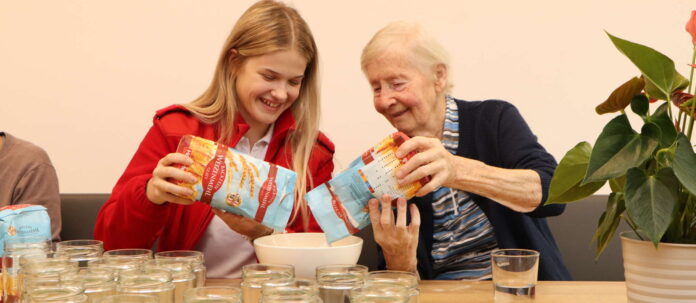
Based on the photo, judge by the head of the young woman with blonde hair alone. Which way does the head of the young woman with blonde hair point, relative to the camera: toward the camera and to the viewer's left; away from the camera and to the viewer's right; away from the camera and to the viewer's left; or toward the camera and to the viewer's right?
toward the camera and to the viewer's right

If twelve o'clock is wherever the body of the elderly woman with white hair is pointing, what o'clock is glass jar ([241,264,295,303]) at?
The glass jar is roughly at 11 o'clock from the elderly woman with white hair.

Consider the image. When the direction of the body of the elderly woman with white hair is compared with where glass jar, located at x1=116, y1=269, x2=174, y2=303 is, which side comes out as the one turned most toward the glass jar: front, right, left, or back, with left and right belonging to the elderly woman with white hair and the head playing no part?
front

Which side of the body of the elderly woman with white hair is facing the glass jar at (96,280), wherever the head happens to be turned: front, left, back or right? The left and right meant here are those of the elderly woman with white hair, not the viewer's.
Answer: front

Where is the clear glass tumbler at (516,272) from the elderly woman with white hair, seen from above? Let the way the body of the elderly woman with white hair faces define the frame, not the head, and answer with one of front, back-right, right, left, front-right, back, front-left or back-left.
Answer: front-left

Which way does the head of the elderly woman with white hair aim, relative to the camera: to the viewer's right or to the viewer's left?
to the viewer's left

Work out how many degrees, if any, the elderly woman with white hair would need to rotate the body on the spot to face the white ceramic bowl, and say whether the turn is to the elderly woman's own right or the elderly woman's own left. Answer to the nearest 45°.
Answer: approximately 45° to the elderly woman's own left

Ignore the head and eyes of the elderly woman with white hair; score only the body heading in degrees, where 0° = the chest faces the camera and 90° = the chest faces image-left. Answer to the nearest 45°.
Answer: approximately 45°

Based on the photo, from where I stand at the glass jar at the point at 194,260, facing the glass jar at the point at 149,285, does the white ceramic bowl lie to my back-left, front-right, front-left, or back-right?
back-left

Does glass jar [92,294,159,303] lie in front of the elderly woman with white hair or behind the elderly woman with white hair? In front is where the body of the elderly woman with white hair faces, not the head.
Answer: in front

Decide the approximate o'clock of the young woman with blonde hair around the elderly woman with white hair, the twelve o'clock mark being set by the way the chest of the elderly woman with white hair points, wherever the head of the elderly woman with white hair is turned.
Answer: The young woman with blonde hair is roughly at 1 o'clock from the elderly woman with white hair.
